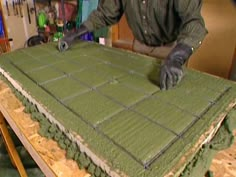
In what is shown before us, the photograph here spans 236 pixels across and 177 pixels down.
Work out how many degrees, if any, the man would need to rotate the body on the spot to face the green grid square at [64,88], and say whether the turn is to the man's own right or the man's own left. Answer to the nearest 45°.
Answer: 0° — they already face it

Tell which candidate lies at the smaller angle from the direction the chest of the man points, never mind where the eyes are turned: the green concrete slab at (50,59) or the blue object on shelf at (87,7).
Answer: the green concrete slab

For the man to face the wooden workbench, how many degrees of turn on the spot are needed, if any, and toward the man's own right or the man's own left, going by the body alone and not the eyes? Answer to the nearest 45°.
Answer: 0° — they already face it

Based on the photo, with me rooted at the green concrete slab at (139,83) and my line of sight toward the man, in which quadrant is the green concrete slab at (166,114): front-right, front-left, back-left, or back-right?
back-right

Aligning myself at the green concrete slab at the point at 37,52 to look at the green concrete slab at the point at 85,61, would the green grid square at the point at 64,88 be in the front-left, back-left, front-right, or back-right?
front-right

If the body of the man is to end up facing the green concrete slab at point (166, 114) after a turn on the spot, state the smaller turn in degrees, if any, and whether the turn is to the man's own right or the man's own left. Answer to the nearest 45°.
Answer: approximately 45° to the man's own left

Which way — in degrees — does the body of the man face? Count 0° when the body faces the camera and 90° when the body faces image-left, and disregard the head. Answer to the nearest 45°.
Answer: approximately 45°
